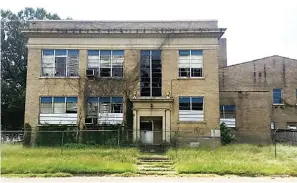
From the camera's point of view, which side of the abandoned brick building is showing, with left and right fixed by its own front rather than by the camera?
front

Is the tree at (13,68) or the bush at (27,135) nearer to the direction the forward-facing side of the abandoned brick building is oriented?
the bush

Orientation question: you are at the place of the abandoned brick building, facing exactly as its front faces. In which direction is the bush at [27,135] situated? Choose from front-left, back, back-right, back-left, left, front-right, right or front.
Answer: right

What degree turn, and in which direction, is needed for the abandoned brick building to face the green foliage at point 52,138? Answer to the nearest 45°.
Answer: approximately 90° to its right

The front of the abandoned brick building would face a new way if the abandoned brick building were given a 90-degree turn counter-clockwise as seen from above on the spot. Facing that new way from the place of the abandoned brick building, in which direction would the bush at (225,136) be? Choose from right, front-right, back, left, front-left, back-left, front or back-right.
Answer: front

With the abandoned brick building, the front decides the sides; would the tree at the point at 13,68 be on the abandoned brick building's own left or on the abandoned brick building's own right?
on the abandoned brick building's own right
